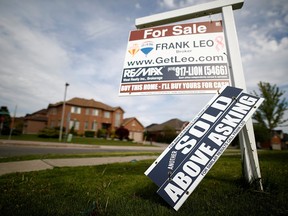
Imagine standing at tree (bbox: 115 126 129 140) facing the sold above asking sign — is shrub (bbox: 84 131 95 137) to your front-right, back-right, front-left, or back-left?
back-right

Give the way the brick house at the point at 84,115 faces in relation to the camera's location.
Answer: facing the viewer and to the right of the viewer

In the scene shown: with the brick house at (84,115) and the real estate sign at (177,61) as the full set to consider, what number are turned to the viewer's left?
0

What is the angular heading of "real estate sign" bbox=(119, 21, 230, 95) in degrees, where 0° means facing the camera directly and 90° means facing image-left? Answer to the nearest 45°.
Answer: approximately 0°

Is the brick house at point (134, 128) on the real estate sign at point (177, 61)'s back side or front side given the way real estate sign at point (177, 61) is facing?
on the back side
